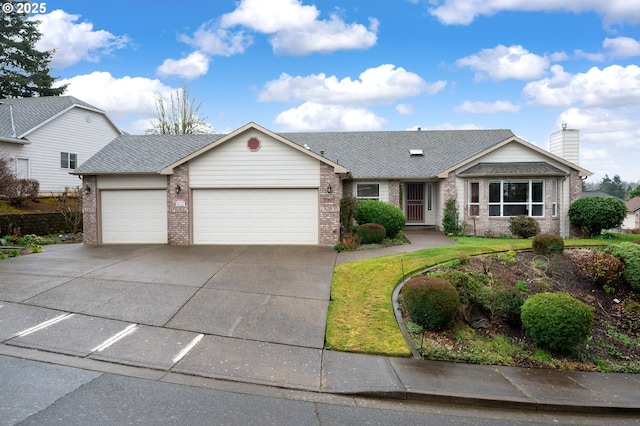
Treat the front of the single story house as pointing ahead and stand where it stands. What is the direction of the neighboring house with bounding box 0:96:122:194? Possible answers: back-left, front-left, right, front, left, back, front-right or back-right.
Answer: back-right

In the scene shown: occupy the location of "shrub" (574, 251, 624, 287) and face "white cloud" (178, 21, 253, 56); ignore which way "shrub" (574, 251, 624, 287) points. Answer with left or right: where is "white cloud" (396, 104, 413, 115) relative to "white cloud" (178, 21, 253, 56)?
right

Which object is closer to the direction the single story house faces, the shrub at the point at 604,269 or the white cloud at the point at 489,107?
the shrub

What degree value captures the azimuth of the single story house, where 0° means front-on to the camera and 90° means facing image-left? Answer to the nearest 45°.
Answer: approximately 0°

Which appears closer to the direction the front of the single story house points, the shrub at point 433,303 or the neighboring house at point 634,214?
the shrub

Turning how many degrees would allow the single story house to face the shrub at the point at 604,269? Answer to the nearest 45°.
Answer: approximately 45° to its left

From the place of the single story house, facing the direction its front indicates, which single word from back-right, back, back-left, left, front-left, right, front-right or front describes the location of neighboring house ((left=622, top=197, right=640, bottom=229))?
back-left

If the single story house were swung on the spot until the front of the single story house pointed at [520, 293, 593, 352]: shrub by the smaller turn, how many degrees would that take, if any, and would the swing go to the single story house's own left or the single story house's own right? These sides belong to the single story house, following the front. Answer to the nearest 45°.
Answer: approximately 45° to the single story house's own left

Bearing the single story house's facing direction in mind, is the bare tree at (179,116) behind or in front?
behind

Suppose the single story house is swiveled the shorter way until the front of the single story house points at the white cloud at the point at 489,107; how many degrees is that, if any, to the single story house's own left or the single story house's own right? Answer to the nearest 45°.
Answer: approximately 135° to the single story house's own left

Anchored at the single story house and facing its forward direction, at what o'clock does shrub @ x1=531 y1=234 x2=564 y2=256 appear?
The shrub is roughly at 10 o'clock from the single story house.

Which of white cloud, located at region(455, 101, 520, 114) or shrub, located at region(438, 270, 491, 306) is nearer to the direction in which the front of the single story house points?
the shrub
